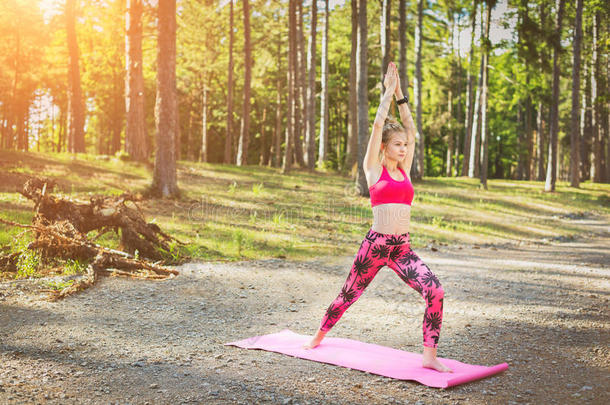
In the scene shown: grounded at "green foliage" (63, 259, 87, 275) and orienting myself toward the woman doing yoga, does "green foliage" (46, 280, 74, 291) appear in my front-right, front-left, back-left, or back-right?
front-right

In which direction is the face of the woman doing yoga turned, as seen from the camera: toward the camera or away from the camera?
toward the camera

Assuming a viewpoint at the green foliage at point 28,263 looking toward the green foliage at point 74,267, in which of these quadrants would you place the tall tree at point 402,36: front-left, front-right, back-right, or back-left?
front-left

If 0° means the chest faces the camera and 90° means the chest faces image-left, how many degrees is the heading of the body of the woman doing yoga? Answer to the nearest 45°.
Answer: approximately 315°

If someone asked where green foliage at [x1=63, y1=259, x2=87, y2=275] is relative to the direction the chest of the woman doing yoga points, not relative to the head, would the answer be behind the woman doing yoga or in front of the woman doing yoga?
behind

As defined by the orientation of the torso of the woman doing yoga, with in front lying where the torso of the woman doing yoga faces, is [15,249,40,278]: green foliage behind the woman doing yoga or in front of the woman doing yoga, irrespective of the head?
behind

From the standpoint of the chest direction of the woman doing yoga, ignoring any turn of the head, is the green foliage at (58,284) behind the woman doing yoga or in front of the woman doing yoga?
behind

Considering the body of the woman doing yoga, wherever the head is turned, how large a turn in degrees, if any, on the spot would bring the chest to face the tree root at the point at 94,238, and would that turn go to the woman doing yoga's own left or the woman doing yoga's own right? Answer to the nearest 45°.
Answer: approximately 180°

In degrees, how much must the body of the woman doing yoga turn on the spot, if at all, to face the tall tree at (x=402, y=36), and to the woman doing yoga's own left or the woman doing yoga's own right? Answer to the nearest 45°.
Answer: approximately 135° to the woman doing yoga's own left
